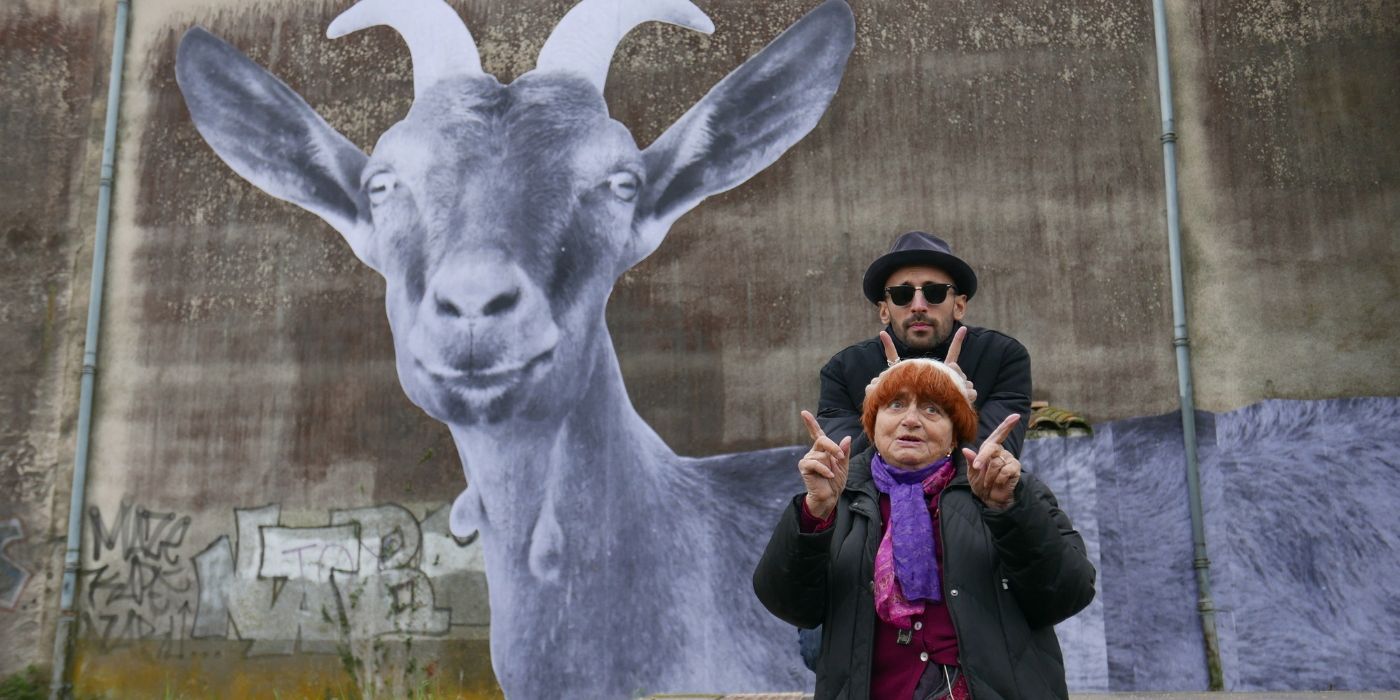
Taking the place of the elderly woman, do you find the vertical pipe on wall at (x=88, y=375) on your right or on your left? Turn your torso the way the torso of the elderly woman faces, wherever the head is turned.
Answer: on your right

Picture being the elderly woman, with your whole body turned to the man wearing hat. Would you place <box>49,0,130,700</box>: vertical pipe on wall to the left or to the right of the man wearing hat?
left

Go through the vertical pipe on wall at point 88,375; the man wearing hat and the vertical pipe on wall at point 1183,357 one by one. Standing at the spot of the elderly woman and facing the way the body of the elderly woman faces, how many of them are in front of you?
0

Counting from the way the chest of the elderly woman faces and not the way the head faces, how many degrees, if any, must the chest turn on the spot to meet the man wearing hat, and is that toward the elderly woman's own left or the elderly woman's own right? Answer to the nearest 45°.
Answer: approximately 180°

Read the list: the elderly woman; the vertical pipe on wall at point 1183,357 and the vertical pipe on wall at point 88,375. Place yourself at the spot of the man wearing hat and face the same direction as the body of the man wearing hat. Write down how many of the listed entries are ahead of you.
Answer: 1

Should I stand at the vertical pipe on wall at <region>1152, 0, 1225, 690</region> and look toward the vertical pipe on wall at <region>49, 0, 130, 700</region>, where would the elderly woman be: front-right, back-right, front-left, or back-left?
front-left

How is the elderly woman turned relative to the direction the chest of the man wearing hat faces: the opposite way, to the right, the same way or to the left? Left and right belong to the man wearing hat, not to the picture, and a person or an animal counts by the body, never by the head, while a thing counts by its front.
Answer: the same way

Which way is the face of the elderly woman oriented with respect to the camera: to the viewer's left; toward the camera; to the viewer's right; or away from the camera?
toward the camera

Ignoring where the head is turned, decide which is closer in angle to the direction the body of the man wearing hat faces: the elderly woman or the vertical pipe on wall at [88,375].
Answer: the elderly woman

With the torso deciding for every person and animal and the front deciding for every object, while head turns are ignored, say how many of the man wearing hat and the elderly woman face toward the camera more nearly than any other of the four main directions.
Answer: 2

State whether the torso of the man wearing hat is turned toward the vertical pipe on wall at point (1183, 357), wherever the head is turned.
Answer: no

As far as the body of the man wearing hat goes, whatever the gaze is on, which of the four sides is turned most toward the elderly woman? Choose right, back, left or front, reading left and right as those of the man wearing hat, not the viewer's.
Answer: front

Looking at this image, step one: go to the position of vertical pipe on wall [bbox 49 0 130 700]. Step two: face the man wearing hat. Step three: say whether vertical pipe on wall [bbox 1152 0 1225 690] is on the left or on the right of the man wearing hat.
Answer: left

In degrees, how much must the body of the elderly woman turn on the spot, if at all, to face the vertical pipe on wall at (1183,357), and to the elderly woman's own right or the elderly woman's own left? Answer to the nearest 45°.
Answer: approximately 180°

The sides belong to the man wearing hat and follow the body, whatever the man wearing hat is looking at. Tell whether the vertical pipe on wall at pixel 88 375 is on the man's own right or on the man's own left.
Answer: on the man's own right

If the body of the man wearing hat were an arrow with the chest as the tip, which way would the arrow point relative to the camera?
toward the camera
